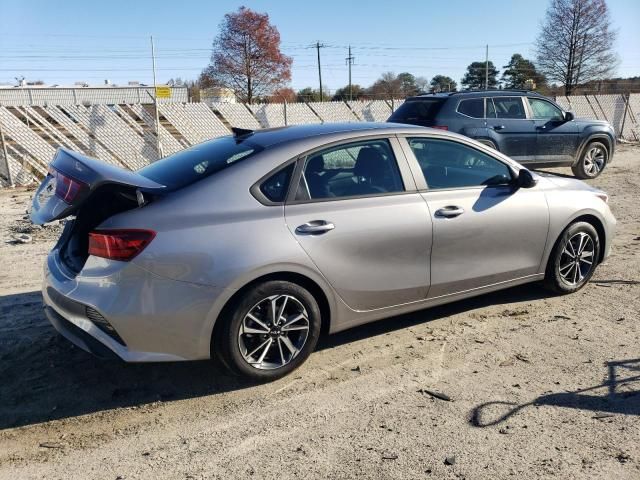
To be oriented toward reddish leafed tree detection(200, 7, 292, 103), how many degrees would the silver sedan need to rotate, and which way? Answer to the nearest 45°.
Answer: approximately 45° to its left

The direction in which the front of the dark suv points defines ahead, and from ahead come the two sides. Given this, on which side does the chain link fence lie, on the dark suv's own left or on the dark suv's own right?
on the dark suv's own left

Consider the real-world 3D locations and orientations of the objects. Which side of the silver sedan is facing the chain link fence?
left

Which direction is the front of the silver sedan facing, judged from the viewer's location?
facing away from the viewer and to the right of the viewer

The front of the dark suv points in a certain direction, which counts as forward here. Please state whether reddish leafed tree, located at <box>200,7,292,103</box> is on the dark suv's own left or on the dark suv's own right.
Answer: on the dark suv's own left

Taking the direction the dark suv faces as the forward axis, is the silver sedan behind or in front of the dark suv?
behind

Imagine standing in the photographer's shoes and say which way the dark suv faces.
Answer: facing away from the viewer and to the right of the viewer

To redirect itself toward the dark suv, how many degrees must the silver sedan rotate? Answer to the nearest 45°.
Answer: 0° — it already faces it
